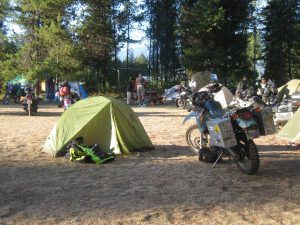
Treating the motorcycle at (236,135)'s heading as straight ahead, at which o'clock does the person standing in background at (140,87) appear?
The person standing in background is roughly at 1 o'clock from the motorcycle.

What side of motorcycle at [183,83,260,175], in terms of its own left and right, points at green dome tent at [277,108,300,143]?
right

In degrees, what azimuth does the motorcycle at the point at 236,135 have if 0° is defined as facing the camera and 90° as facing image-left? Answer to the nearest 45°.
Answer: approximately 135°

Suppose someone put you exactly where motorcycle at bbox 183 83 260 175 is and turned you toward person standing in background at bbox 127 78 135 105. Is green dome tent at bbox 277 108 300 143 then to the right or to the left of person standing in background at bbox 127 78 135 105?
right

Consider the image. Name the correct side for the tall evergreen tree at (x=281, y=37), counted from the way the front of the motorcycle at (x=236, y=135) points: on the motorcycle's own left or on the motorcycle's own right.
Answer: on the motorcycle's own right
